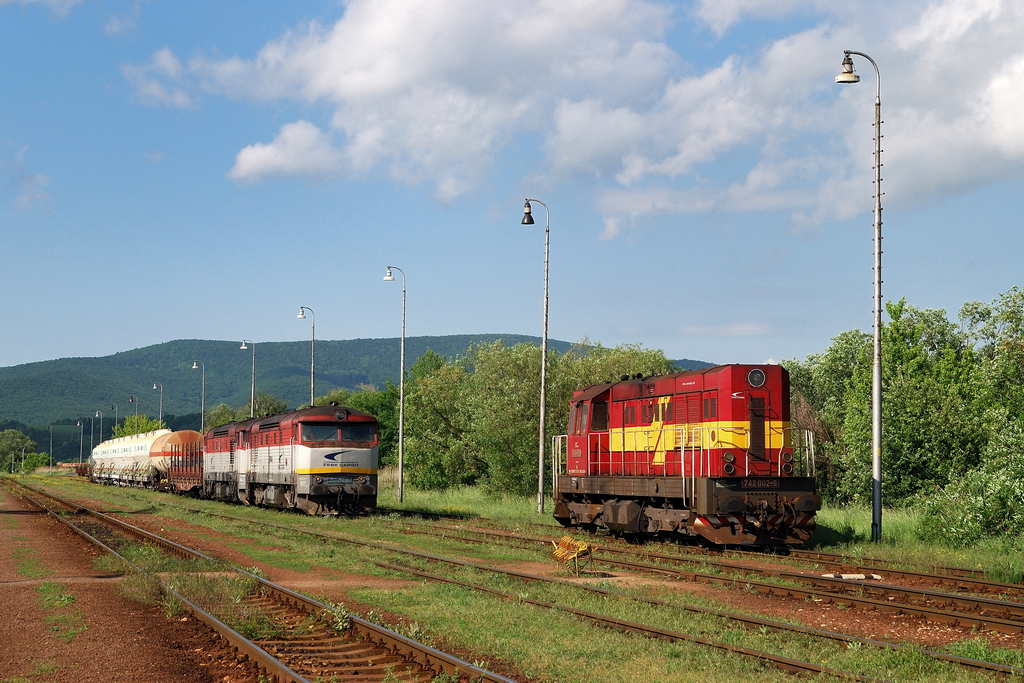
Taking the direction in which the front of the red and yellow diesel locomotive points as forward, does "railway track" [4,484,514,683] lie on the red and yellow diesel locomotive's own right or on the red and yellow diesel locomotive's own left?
on the red and yellow diesel locomotive's own right

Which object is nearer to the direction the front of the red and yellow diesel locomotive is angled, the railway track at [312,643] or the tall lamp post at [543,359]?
the railway track

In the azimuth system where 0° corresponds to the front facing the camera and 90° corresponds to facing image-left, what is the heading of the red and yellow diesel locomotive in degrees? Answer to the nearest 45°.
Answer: approximately 315°

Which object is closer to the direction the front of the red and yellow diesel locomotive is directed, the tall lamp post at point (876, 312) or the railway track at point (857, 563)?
the railway track

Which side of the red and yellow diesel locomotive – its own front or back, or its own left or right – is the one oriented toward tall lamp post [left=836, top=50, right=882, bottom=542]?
front

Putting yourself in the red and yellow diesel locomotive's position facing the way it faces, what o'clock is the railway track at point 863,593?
The railway track is roughly at 1 o'clock from the red and yellow diesel locomotive.

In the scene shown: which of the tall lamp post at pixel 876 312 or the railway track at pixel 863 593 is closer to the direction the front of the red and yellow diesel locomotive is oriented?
the railway track
